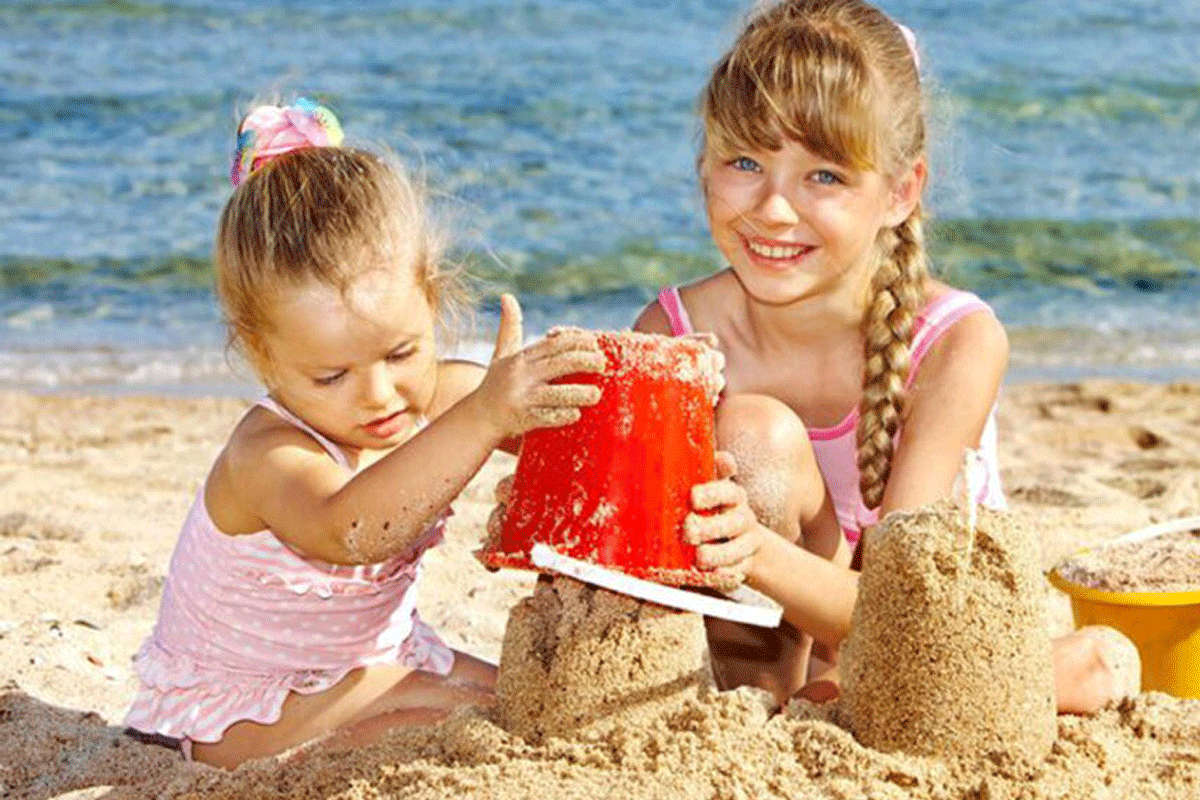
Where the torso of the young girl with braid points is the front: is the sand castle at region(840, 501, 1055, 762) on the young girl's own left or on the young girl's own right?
on the young girl's own left

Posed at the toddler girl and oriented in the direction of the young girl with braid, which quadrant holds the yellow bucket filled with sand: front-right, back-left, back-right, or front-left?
front-right

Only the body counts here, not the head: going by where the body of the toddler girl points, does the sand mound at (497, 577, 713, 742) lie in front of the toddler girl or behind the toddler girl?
in front

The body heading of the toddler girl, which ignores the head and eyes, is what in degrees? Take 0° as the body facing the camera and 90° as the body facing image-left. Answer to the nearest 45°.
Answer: approximately 315°

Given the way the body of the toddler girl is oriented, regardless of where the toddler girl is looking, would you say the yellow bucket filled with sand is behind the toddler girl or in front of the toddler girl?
in front

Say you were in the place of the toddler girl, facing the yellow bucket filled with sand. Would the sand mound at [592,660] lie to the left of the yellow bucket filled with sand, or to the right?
right

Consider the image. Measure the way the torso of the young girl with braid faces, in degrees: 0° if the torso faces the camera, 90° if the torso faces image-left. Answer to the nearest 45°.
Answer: approximately 45°

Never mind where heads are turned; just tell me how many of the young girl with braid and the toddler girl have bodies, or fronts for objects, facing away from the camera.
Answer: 0

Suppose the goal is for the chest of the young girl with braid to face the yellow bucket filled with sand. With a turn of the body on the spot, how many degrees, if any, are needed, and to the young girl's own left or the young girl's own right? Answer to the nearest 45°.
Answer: approximately 135° to the young girl's own left

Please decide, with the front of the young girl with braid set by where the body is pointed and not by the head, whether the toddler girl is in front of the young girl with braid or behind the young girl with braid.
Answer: in front

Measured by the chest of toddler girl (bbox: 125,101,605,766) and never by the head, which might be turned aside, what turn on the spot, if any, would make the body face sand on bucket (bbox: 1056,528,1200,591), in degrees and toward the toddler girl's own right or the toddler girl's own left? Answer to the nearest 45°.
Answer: approximately 45° to the toddler girl's own left

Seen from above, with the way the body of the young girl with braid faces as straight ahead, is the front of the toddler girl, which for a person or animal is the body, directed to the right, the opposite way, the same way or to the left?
to the left
